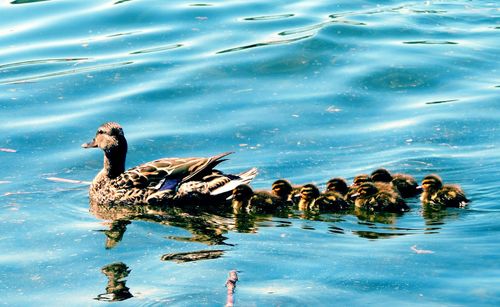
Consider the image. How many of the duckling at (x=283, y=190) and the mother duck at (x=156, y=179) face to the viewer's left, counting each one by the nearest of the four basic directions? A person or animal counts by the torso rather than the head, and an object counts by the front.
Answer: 2

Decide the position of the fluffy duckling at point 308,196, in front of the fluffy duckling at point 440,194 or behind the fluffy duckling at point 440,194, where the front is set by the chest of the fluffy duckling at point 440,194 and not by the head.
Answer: in front

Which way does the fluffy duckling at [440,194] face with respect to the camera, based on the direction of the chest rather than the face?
to the viewer's left

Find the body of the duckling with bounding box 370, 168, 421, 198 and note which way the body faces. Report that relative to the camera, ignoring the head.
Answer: to the viewer's left

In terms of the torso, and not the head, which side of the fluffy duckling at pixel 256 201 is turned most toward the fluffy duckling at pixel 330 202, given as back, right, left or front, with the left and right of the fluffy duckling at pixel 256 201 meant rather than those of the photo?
back

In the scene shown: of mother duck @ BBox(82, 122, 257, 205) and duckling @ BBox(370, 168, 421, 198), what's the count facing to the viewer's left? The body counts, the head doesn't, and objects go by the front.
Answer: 2

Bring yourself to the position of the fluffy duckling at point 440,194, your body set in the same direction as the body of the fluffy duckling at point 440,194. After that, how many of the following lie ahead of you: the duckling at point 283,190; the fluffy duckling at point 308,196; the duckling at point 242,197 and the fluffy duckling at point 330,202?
4

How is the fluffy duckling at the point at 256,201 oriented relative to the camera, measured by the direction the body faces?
to the viewer's left

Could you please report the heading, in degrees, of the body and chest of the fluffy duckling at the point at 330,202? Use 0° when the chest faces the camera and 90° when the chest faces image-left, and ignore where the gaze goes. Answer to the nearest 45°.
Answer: approximately 90°

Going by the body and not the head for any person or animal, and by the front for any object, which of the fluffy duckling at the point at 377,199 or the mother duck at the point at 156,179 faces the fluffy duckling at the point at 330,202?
the fluffy duckling at the point at 377,199

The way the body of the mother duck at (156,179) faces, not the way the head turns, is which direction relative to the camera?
to the viewer's left

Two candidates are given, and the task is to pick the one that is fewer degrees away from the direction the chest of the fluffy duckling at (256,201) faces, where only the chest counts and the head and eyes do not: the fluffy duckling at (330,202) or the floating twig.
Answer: the floating twig

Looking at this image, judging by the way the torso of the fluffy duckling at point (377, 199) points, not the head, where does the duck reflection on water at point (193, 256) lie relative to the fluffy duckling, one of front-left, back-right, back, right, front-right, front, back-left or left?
front-left

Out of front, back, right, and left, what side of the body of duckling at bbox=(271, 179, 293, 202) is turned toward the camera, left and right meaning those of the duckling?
left
